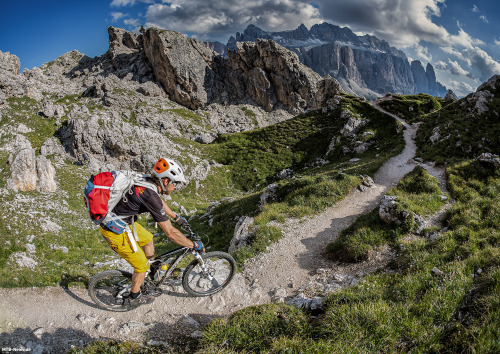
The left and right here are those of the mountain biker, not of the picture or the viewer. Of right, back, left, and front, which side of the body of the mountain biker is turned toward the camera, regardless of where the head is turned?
right

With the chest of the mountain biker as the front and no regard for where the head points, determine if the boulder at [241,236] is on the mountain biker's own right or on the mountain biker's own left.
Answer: on the mountain biker's own left

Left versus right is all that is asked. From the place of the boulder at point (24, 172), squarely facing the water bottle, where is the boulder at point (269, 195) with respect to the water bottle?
left

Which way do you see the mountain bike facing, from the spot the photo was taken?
facing to the right of the viewer

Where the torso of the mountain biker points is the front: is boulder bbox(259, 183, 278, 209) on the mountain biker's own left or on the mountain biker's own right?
on the mountain biker's own left
